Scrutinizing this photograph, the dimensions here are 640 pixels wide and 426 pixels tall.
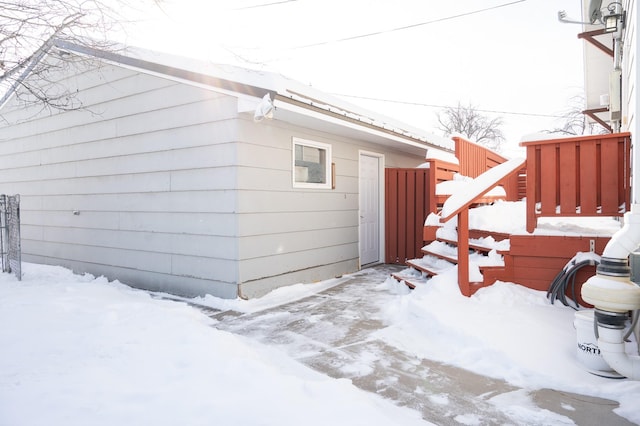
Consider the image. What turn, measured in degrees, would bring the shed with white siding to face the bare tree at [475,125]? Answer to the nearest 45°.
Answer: approximately 90° to its left

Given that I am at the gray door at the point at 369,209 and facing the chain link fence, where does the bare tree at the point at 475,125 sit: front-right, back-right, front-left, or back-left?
back-right

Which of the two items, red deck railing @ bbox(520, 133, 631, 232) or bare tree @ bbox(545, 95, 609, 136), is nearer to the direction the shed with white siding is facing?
the red deck railing

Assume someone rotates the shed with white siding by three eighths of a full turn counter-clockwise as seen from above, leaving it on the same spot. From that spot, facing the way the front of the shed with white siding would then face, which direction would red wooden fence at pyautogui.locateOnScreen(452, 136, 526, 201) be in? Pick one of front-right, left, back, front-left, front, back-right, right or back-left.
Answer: right

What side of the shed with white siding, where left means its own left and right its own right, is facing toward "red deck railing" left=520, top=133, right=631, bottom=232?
front

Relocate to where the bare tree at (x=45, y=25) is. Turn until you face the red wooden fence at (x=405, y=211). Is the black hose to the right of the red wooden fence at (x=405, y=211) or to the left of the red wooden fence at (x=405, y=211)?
right

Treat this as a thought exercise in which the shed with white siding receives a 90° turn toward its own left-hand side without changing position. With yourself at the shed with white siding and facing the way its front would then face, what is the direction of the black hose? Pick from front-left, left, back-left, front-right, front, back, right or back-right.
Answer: right

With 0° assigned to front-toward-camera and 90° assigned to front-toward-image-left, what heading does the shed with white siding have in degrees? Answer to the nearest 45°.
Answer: approximately 315°

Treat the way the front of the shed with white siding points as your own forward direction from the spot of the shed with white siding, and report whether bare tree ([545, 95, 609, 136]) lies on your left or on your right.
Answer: on your left

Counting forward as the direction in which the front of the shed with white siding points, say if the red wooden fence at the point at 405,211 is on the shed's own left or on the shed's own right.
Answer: on the shed's own left
